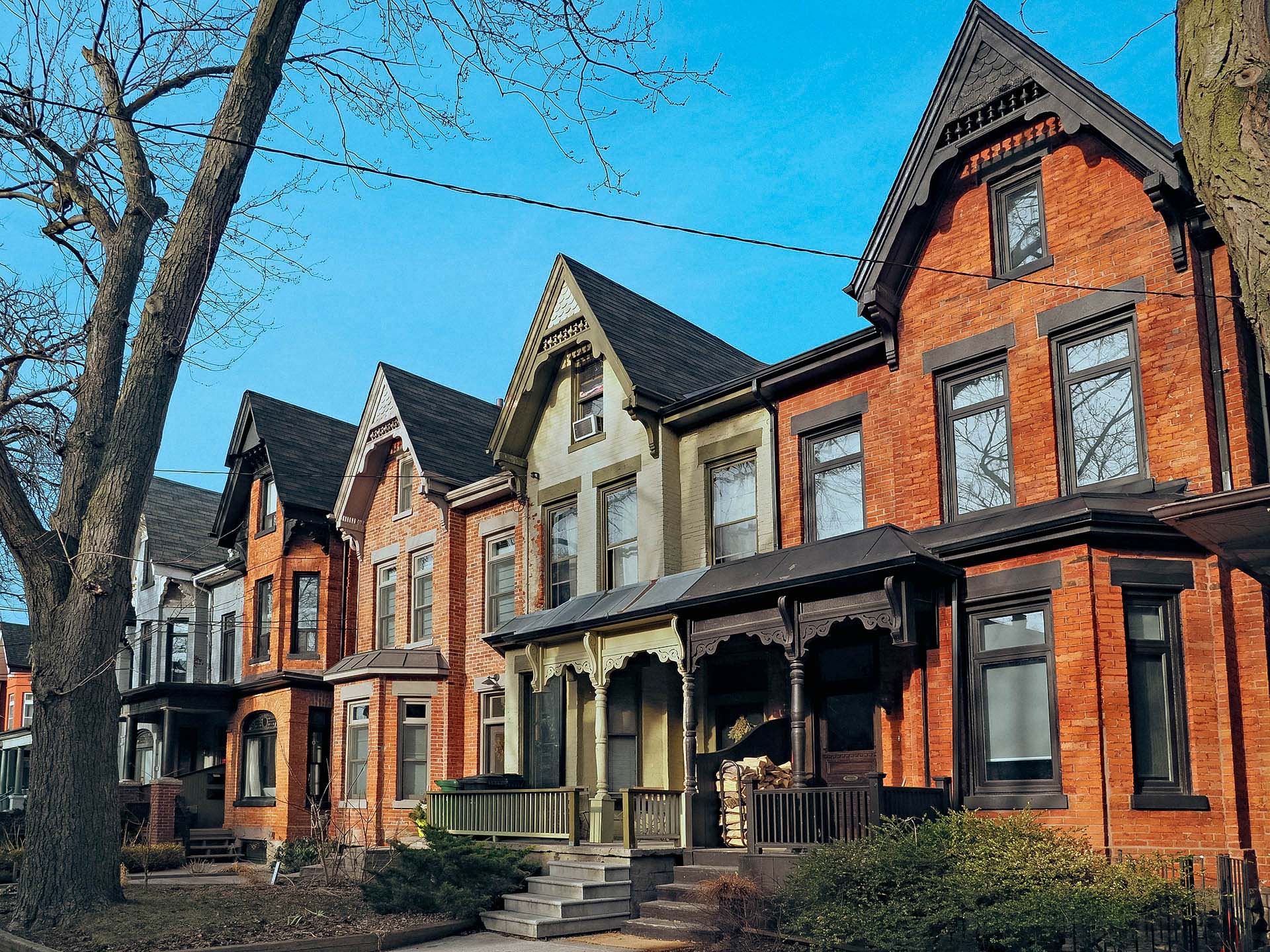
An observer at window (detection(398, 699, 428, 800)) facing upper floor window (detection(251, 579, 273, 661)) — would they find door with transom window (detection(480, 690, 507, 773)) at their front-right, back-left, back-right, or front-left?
back-right

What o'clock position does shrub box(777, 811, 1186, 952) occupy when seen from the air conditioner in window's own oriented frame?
The shrub is roughly at 10 o'clock from the air conditioner in window.

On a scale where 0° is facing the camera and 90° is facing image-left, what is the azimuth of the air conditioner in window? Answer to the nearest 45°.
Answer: approximately 45°

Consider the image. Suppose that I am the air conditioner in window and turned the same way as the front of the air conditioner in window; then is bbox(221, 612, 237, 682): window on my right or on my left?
on my right

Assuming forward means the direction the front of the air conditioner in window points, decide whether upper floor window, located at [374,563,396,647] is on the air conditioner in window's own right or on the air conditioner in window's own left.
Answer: on the air conditioner in window's own right

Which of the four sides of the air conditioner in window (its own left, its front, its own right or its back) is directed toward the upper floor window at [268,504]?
right

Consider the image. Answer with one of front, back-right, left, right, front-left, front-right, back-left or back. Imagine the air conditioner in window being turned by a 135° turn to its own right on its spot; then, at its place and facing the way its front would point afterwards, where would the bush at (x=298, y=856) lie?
front-left

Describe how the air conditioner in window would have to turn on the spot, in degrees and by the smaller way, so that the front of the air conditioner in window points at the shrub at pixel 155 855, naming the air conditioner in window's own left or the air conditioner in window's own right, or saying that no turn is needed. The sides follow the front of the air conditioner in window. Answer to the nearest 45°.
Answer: approximately 90° to the air conditioner in window's own right

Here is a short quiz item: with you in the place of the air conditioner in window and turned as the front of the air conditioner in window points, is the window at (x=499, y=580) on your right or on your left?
on your right

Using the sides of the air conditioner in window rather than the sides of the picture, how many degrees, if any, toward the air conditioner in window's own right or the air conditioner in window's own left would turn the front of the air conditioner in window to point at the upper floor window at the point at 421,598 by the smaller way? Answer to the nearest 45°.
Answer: approximately 90° to the air conditioner in window's own right

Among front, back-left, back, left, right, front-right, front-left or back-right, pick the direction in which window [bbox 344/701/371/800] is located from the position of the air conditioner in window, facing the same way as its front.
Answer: right

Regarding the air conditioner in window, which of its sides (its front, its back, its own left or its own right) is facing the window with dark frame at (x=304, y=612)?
right
